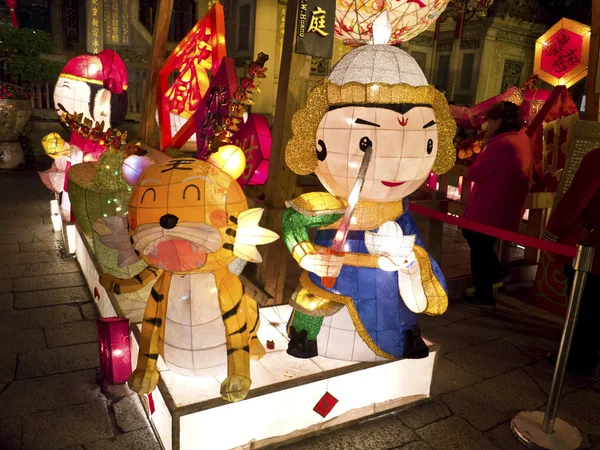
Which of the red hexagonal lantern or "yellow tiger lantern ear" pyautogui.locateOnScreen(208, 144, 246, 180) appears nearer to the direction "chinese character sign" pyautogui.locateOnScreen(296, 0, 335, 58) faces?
the yellow tiger lantern ear

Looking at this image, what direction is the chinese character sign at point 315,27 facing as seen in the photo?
toward the camera

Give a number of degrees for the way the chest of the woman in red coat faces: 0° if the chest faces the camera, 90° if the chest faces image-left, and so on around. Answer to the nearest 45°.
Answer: approximately 90°

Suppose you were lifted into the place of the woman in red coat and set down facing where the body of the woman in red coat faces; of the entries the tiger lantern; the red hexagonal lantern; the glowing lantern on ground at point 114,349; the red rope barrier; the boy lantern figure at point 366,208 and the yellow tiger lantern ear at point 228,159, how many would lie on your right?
1

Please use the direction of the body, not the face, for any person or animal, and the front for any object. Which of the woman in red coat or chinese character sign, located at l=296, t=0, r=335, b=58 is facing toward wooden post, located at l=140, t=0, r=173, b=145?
the woman in red coat

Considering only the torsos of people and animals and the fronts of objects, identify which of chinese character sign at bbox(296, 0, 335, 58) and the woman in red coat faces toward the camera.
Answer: the chinese character sign

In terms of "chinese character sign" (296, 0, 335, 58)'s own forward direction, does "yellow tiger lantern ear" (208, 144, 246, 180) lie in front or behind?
in front

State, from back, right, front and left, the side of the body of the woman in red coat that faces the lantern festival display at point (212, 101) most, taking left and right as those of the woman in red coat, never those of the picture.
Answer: front
